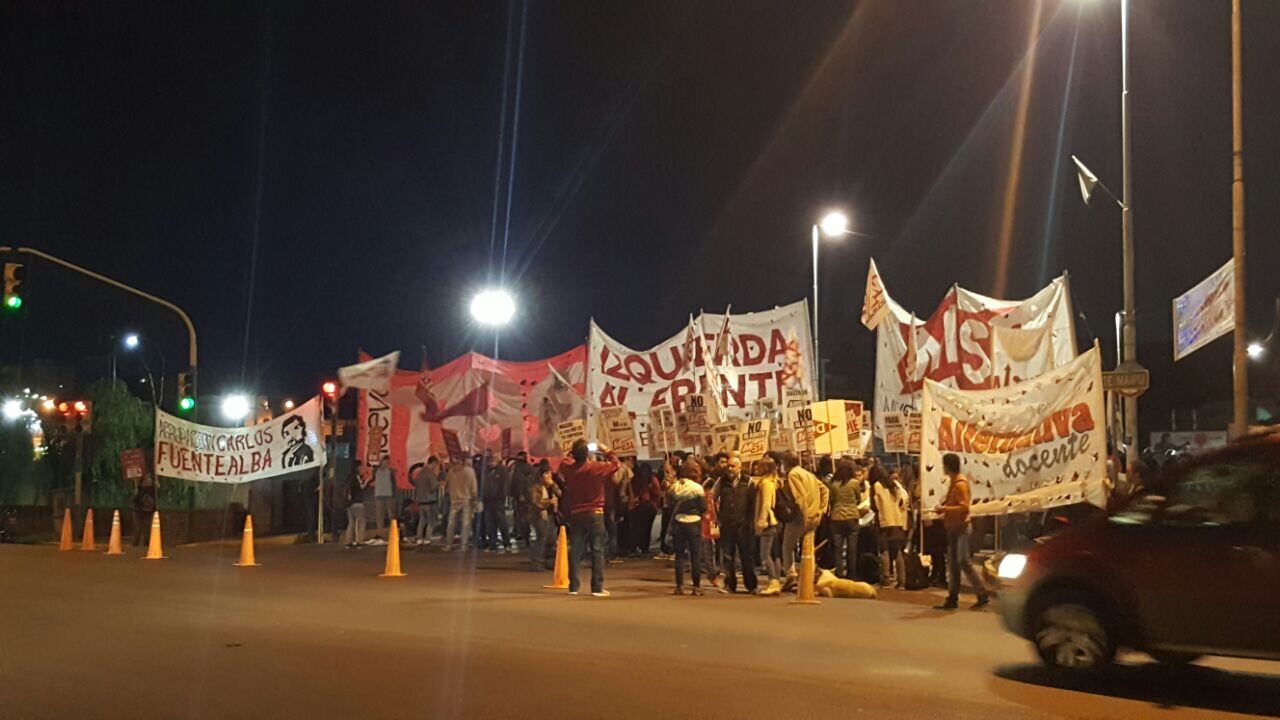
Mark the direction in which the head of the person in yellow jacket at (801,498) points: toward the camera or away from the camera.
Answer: away from the camera

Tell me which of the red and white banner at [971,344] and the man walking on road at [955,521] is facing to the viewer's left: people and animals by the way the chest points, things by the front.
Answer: the man walking on road

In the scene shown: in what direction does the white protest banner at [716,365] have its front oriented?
toward the camera

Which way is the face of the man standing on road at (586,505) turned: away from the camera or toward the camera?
away from the camera

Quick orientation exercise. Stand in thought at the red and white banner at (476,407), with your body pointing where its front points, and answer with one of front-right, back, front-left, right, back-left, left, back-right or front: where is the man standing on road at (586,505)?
front

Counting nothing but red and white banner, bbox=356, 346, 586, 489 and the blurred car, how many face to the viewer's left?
1

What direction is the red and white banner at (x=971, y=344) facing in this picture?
toward the camera

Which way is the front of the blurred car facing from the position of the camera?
facing to the left of the viewer

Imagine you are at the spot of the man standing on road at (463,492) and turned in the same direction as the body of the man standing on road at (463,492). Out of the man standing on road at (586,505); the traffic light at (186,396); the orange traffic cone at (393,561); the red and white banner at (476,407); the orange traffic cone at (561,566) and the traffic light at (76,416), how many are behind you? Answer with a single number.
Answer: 3

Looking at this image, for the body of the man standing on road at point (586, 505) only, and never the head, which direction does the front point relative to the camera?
away from the camera

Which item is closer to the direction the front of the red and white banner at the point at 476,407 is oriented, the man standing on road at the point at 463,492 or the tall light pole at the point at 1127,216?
the man standing on road

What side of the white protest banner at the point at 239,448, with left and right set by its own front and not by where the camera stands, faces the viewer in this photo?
front
